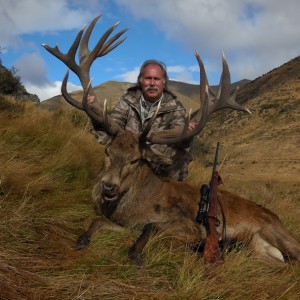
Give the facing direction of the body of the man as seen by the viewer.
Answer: toward the camera

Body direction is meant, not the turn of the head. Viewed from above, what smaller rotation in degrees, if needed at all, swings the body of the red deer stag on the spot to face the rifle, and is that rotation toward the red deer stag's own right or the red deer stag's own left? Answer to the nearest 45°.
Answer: approximately 90° to the red deer stag's own left

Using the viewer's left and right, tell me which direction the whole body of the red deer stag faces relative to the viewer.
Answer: facing the viewer and to the left of the viewer

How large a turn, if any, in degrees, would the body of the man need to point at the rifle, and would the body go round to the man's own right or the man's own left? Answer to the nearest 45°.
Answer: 0° — they already face it

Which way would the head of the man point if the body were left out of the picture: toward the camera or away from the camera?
toward the camera
